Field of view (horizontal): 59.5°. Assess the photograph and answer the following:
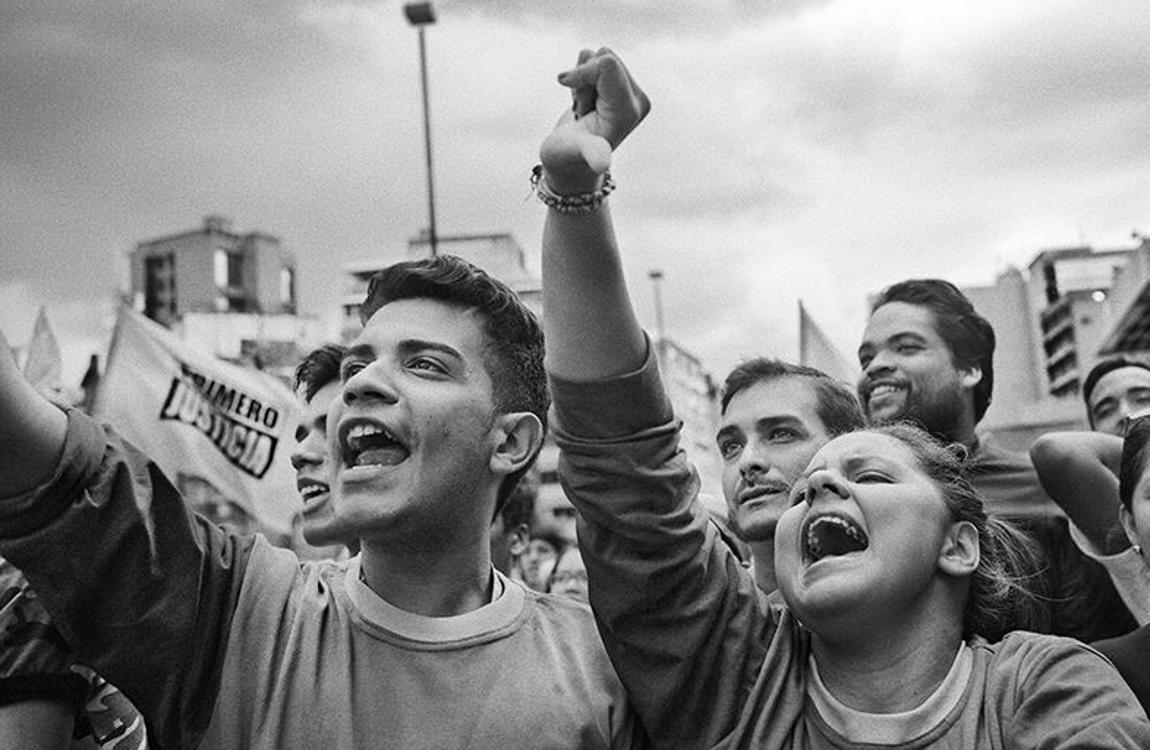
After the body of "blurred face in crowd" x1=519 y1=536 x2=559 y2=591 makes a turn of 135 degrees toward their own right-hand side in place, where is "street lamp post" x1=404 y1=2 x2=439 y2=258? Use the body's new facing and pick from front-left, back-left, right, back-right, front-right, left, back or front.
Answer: front

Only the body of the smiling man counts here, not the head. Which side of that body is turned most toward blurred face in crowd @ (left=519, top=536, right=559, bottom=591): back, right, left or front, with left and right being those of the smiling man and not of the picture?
right

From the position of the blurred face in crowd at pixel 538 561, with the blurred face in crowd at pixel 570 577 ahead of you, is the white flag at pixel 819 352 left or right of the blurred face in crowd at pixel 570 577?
left

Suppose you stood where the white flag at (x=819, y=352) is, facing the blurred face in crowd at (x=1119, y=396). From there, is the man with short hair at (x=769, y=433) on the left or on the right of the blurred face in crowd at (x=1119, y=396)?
right

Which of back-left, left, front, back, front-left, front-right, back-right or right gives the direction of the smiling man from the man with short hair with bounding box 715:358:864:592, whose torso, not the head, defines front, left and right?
back

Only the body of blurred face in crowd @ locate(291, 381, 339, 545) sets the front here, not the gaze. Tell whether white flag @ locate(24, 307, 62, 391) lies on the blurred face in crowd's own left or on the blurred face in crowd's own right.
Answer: on the blurred face in crowd's own right
